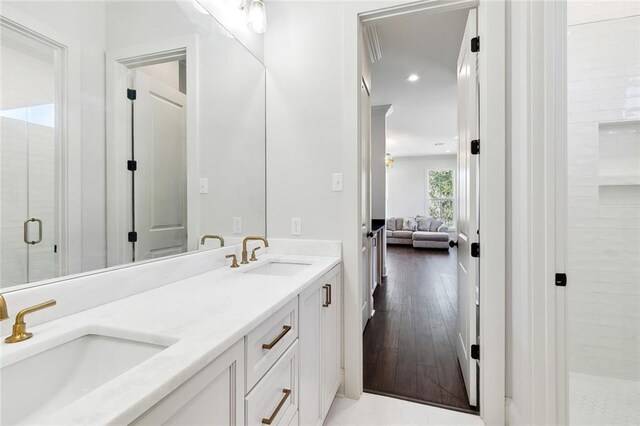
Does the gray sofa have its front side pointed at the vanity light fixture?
yes

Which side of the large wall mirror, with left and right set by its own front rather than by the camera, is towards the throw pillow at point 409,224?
left

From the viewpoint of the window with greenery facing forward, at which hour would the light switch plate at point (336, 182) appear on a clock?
The light switch plate is roughly at 12 o'clock from the window with greenery.

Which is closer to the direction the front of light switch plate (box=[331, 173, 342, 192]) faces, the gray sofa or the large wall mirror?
the large wall mirror

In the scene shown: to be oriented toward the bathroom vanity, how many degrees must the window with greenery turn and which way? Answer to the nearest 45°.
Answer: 0° — it already faces it

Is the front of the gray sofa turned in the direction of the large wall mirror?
yes

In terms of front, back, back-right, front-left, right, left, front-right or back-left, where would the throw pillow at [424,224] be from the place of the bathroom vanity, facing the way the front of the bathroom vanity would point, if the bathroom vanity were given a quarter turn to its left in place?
front

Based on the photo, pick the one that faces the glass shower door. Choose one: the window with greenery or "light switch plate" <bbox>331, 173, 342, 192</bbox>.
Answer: the window with greenery

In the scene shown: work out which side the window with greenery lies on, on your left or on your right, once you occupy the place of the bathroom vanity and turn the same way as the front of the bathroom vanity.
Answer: on your left

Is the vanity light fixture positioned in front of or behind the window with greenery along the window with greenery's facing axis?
in front

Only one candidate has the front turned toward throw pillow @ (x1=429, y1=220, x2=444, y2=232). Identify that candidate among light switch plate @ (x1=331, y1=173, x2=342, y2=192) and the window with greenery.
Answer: the window with greenery
